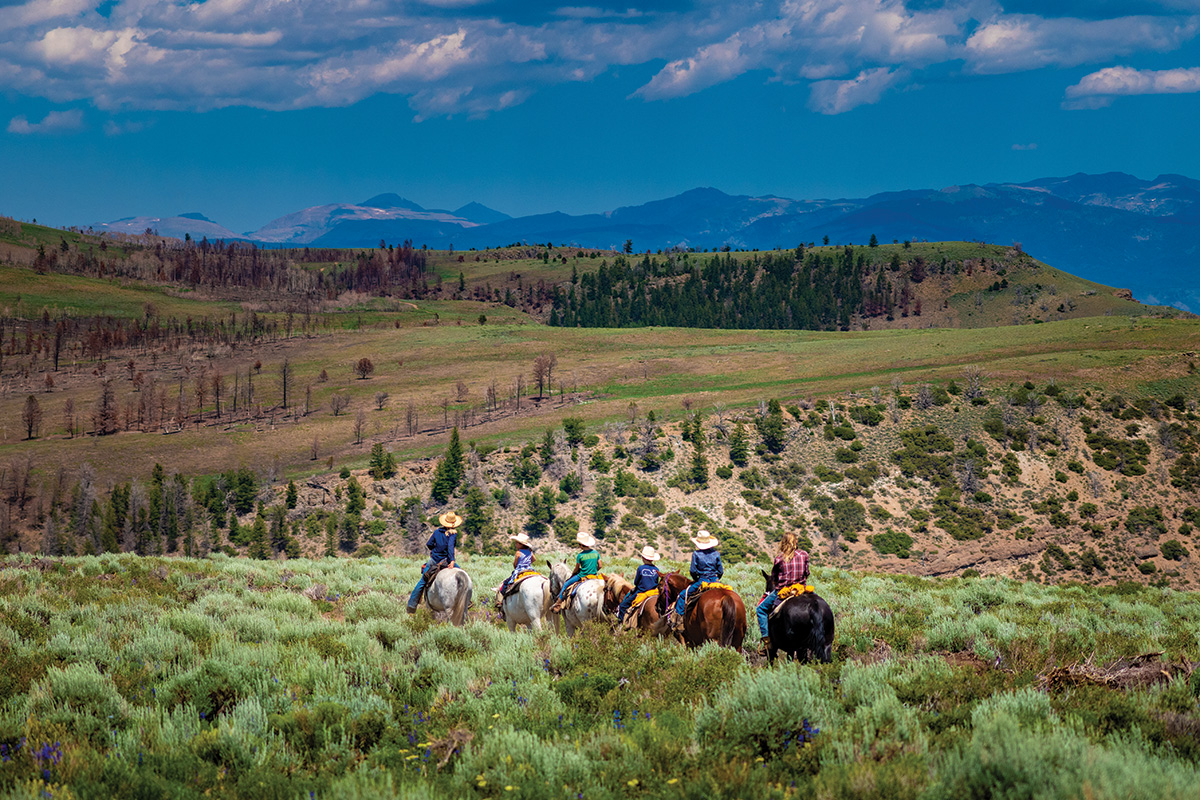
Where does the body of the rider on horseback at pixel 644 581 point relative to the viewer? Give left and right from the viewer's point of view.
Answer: facing away from the viewer and to the left of the viewer

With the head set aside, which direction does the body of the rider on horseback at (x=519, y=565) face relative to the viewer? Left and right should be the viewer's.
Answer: facing away from the viewer and to the left of the viewer

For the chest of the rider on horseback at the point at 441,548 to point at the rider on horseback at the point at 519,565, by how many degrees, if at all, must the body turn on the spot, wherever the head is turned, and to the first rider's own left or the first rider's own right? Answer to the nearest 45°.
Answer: approximately 135° to the first rider's own right

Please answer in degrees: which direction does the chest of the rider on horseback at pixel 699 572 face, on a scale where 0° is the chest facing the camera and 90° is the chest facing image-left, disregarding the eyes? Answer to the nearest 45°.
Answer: approximately 135°

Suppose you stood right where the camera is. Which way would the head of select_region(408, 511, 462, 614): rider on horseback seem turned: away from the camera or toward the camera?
away from the camera

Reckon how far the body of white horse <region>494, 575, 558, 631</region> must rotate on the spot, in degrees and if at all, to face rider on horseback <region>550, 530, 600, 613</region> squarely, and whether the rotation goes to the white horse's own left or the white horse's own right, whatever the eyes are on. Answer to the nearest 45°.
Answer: approximately 135° to the white horse's own right

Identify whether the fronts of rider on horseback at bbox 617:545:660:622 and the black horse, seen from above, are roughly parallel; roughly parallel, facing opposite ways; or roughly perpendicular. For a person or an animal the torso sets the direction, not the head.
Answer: roughly parallel

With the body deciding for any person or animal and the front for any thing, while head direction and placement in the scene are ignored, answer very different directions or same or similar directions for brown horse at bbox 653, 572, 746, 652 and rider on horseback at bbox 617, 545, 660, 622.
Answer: same or similar directions

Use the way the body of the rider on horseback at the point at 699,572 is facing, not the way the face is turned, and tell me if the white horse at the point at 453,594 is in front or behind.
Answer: in front

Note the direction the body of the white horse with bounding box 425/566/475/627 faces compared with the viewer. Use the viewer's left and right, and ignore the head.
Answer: facing away from the viewer and to the left of the viewer

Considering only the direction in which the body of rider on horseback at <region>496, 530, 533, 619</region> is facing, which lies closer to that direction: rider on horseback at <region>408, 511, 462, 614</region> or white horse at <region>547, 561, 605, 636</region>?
the rider on horseback

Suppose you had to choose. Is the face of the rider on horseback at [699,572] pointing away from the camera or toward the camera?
away from the camera
